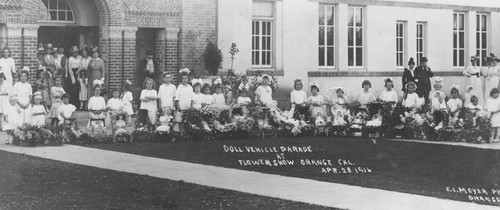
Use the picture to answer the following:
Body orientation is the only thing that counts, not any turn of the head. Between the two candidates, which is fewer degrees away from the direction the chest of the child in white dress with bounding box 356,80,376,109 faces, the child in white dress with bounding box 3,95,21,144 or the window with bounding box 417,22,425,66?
the child in white dress

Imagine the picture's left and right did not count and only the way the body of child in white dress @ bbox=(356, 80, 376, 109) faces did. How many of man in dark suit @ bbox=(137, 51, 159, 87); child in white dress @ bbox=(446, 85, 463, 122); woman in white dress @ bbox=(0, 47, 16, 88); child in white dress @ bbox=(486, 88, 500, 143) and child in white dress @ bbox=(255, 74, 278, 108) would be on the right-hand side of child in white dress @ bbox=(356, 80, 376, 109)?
3

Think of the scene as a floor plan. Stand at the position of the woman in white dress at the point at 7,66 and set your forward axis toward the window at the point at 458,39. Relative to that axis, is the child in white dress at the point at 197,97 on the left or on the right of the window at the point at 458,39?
right

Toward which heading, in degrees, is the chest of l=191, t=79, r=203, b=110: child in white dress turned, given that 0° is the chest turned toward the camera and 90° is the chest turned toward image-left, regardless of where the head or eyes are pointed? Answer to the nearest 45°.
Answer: approximately 0°

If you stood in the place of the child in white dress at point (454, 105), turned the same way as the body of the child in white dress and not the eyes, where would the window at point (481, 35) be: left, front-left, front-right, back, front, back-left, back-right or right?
back
